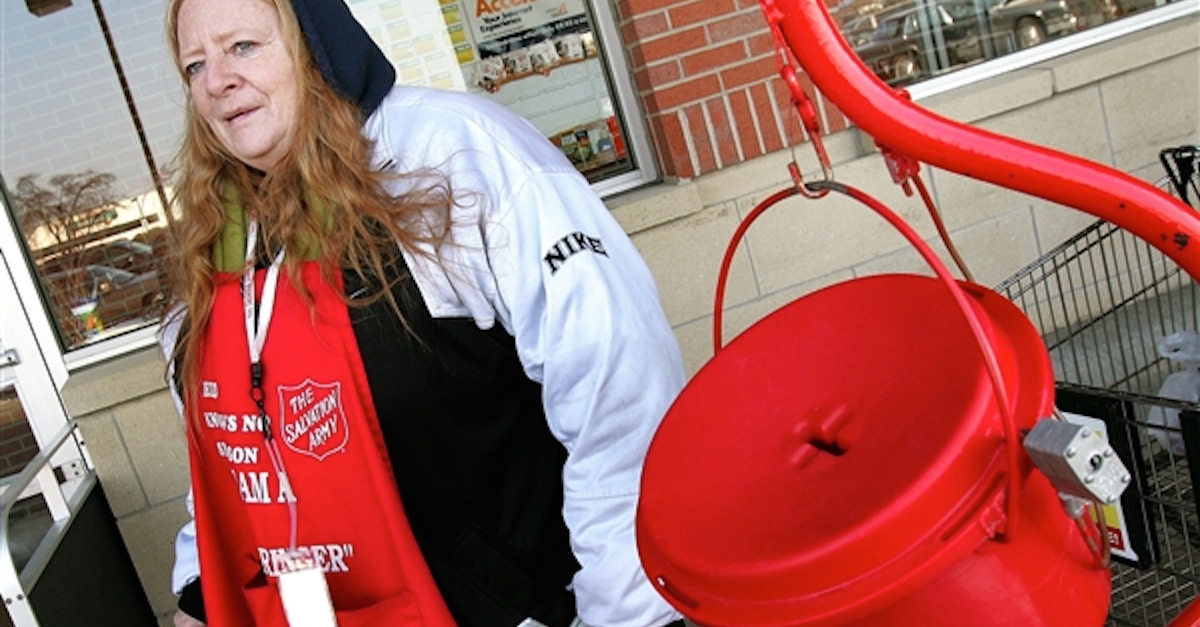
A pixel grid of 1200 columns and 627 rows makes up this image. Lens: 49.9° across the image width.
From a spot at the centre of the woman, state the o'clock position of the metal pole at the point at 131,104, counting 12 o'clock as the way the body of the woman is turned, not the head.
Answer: The metal pole is roughly at 4 o'clock from the woman.

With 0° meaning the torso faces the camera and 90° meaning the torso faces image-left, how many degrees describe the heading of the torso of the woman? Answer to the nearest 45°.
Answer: approximately 45°

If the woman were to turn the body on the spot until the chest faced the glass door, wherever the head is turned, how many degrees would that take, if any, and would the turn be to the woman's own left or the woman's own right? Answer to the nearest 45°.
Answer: approximately 90° to the woman's own right

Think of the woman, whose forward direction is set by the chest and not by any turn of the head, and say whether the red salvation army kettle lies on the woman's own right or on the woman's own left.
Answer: on the woman's own left

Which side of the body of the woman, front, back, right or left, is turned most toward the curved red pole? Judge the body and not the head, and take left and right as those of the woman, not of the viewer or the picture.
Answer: left
